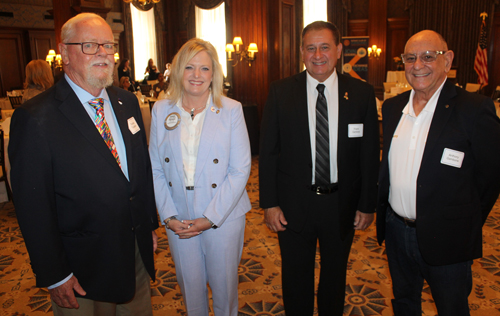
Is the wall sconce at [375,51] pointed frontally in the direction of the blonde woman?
yes

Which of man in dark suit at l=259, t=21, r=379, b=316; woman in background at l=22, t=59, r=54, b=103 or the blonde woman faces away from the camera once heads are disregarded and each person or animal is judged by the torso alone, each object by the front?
the woman in background

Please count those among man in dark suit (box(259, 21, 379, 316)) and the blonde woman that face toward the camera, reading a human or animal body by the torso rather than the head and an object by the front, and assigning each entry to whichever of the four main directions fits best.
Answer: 2

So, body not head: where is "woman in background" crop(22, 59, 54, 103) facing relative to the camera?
away from the camera

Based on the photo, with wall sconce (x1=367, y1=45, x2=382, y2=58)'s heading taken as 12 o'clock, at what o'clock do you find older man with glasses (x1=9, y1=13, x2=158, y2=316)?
The older man with glasses is roughly at 12 o'clock from the wall sconce.

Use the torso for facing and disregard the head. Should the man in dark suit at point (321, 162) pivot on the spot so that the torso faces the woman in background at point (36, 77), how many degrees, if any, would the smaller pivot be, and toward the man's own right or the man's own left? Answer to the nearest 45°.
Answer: approximately 135° to the man's own right

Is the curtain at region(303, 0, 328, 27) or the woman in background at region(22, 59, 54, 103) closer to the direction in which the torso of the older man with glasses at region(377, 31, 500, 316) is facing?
the woman in background
